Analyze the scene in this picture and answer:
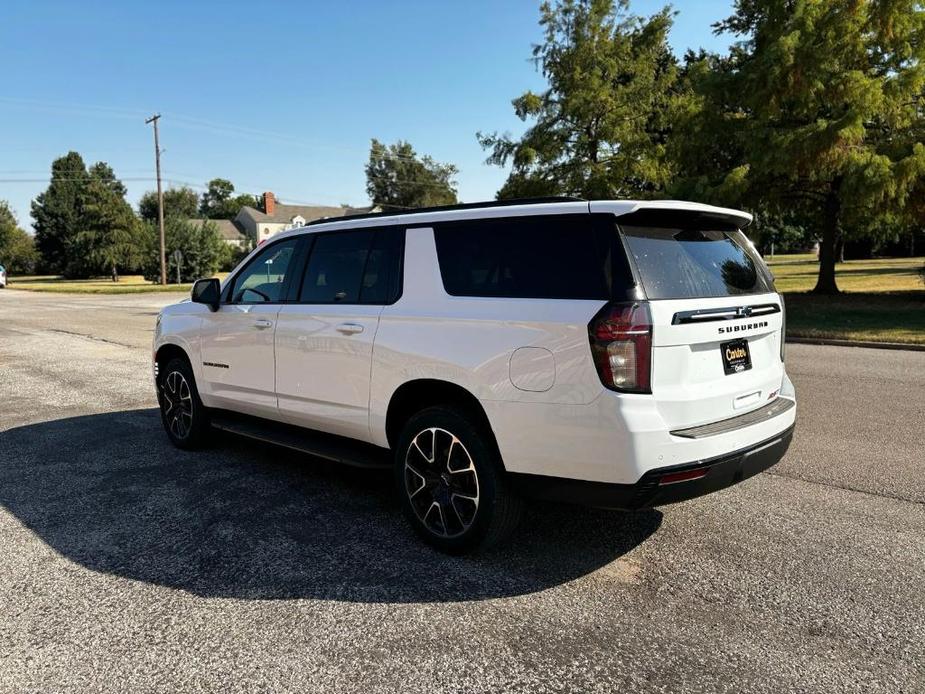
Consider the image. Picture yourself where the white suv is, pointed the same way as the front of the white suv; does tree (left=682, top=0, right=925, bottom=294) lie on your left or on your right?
on your right

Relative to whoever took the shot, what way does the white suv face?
facing away from the viewer and to the left of the viewer

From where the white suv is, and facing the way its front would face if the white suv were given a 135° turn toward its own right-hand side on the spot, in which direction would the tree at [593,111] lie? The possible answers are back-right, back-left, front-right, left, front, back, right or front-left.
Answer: left
